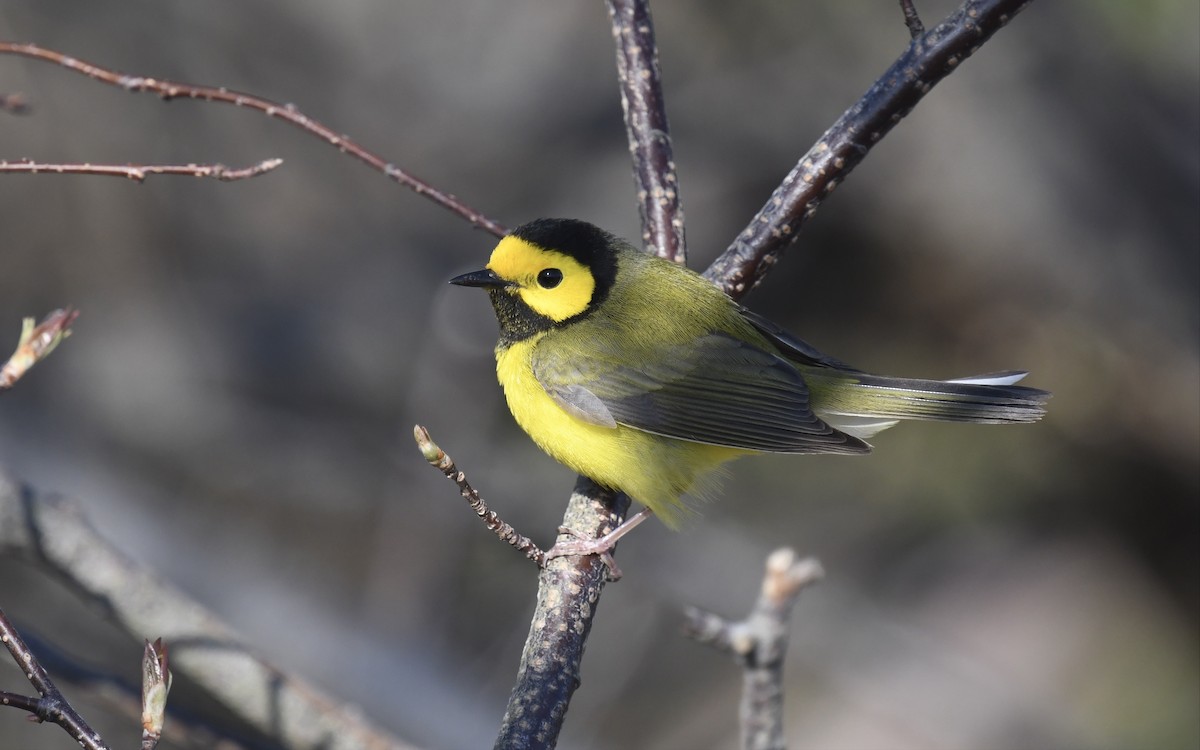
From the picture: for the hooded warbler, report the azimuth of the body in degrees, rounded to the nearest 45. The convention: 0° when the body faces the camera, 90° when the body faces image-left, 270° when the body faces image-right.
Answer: approximately 90°
